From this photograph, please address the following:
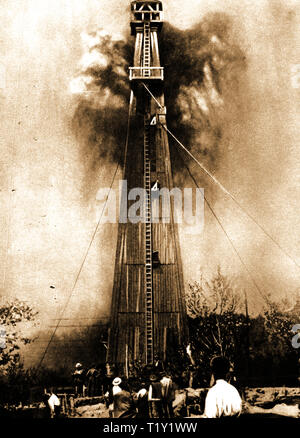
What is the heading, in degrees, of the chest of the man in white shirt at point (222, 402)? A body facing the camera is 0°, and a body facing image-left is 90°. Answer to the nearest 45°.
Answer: approximately 180°

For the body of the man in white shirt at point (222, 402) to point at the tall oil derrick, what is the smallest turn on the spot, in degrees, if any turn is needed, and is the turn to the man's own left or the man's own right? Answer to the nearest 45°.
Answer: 0° — they already face it

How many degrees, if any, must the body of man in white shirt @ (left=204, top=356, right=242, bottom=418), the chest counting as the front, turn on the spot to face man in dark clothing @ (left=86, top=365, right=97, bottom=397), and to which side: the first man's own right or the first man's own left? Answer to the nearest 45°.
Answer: approximately 45° to the first man's own left

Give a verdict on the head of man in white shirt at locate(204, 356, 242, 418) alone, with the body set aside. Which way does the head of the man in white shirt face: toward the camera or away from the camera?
away from the camera
